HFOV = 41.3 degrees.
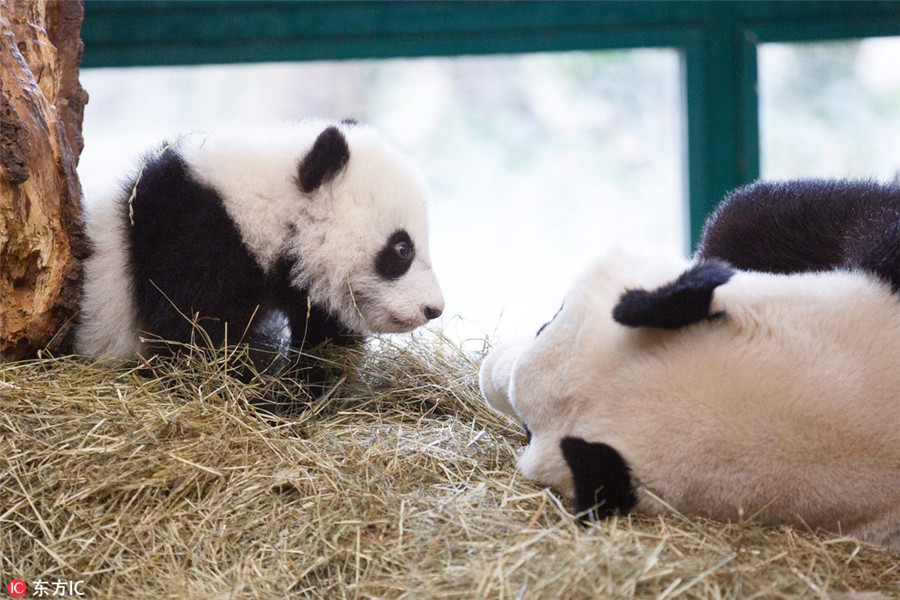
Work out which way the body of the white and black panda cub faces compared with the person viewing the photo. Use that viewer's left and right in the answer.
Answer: facing to the right of the viewer
